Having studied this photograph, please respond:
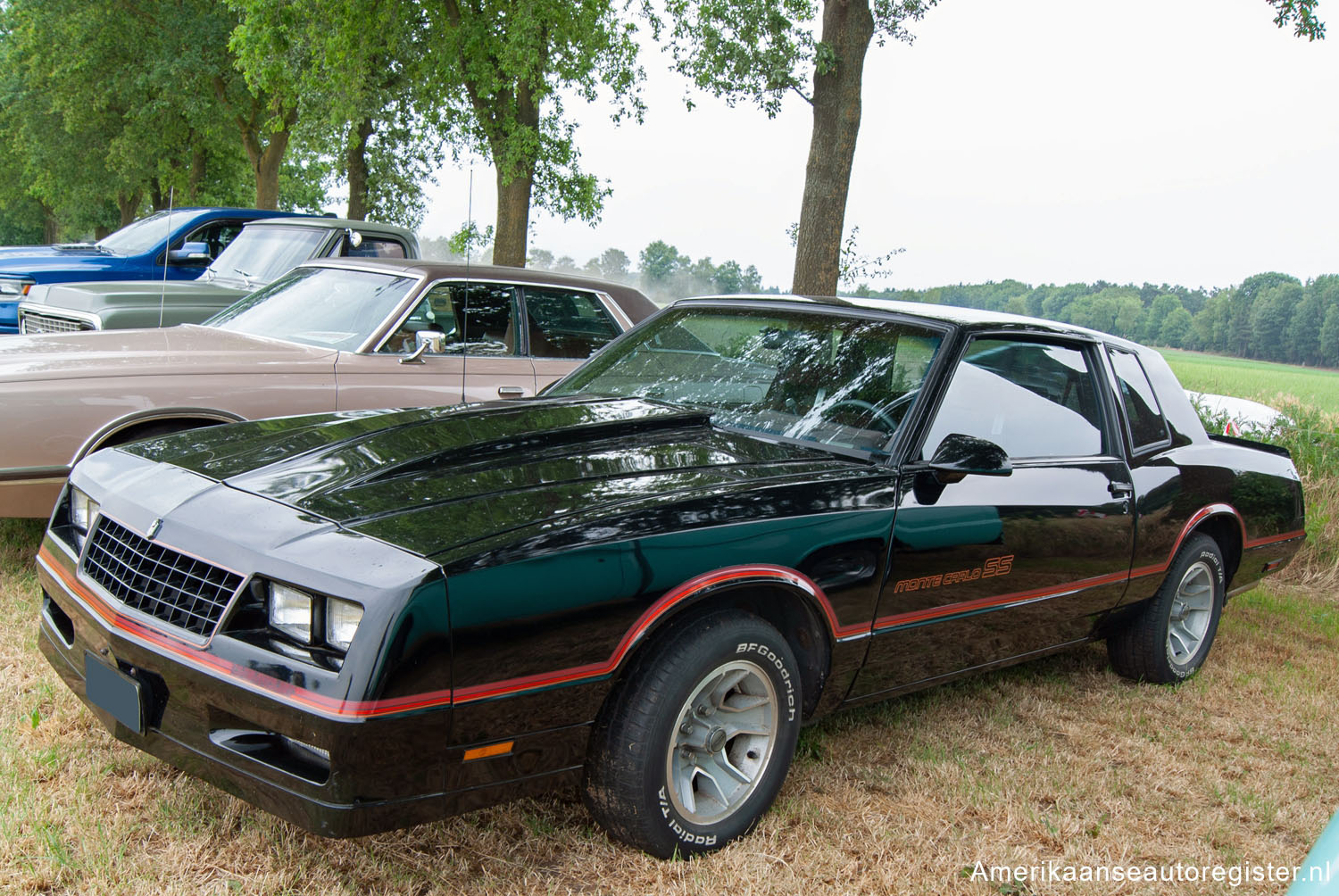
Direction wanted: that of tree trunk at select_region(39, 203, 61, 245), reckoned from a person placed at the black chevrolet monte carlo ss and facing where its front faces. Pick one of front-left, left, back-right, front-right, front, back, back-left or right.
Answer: right

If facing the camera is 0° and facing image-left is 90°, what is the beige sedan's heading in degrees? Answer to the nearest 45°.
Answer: approximately 45°

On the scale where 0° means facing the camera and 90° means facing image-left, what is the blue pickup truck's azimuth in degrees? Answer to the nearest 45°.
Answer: approximately 45°

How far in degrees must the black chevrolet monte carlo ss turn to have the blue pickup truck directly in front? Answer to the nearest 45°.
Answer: approximately 90° to its right

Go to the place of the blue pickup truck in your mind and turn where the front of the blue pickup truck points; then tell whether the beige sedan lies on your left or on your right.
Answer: on your left

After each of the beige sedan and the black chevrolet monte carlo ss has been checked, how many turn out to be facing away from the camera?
0

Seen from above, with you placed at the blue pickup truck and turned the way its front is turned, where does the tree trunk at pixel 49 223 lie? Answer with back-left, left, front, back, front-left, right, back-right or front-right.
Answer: back-right

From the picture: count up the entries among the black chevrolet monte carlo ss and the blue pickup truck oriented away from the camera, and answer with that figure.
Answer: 0

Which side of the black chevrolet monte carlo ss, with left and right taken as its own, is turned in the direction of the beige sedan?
right

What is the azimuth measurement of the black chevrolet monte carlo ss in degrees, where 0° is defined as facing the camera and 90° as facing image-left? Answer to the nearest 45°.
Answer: approximately 45°
